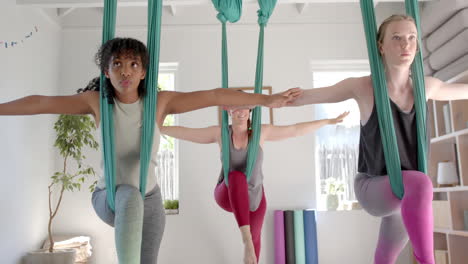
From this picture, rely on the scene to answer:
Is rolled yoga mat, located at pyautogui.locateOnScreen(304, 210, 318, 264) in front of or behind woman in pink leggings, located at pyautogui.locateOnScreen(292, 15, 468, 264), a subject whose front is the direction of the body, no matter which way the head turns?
behind

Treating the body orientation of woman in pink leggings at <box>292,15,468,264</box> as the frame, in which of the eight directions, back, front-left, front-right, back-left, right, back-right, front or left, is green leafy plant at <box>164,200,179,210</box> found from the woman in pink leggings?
back

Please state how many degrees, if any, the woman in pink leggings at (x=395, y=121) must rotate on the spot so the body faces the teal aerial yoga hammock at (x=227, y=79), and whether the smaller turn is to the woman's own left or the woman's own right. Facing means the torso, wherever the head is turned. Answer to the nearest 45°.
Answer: approximately 135° to the woman's own right

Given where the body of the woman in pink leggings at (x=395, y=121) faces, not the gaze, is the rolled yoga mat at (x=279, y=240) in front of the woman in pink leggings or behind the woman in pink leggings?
behind

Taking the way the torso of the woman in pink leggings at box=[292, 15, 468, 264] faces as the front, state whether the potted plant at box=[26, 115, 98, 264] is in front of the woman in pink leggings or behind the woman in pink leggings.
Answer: behind

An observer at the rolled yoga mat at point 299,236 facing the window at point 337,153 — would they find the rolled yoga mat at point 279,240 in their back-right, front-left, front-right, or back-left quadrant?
back-left

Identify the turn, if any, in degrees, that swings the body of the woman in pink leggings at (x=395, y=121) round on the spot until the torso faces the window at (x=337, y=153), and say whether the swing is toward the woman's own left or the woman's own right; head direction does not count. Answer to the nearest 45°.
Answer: approximately 135° to the woman's own left

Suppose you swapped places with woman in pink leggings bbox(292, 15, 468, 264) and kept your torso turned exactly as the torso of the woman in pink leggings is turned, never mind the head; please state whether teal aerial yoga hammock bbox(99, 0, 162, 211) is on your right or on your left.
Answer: on your right

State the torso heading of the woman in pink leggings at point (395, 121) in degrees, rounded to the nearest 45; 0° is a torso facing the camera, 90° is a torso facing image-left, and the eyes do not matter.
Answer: approximately 315°

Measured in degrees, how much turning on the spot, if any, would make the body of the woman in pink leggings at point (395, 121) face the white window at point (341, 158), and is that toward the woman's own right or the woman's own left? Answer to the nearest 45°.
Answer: approximately 135° to the woman's own left
